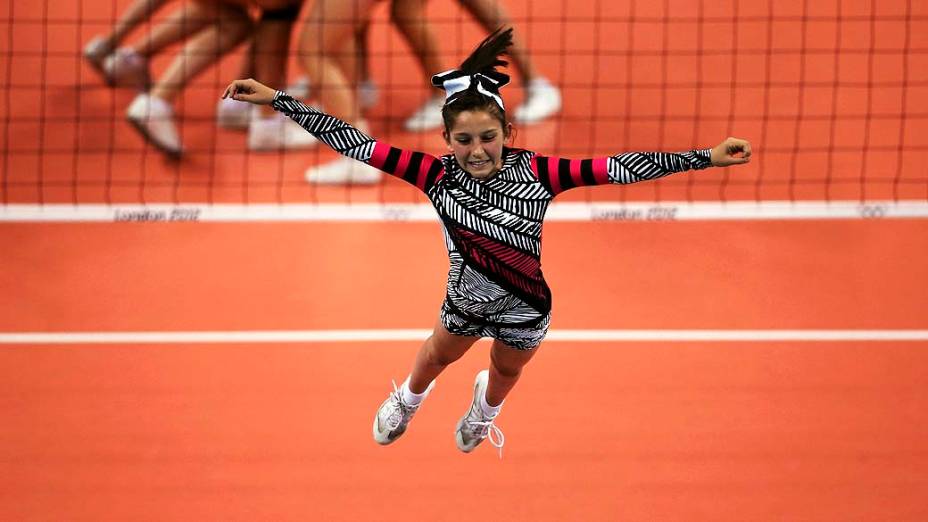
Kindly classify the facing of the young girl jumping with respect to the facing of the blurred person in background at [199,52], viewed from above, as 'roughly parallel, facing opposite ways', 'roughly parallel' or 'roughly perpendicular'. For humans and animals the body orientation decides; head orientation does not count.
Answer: roughly perpendicular

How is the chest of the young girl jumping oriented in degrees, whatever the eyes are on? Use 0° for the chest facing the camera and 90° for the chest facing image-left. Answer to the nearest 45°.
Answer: approximately 0°

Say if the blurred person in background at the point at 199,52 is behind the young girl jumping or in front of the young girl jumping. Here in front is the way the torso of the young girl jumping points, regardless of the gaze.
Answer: behind

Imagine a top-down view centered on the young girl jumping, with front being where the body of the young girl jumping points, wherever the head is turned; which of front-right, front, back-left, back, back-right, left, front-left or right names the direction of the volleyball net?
back
